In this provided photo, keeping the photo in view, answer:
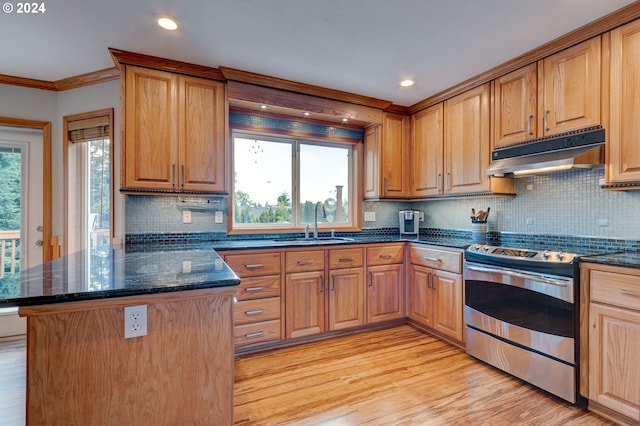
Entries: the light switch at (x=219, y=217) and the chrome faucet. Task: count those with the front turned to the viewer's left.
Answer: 0

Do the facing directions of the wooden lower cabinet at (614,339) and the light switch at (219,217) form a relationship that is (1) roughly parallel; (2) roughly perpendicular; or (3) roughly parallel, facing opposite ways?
roughly perpendicular

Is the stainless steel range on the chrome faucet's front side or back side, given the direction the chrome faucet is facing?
on the front side

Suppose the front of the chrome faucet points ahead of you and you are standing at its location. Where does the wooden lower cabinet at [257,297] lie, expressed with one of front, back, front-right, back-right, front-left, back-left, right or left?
right

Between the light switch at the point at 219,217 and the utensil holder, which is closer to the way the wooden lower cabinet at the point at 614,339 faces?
the light switch

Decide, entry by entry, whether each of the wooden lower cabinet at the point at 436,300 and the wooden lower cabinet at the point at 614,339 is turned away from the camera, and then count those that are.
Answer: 0

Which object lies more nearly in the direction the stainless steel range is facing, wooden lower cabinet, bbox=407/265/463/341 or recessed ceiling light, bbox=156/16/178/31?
the recessed ceiling light
